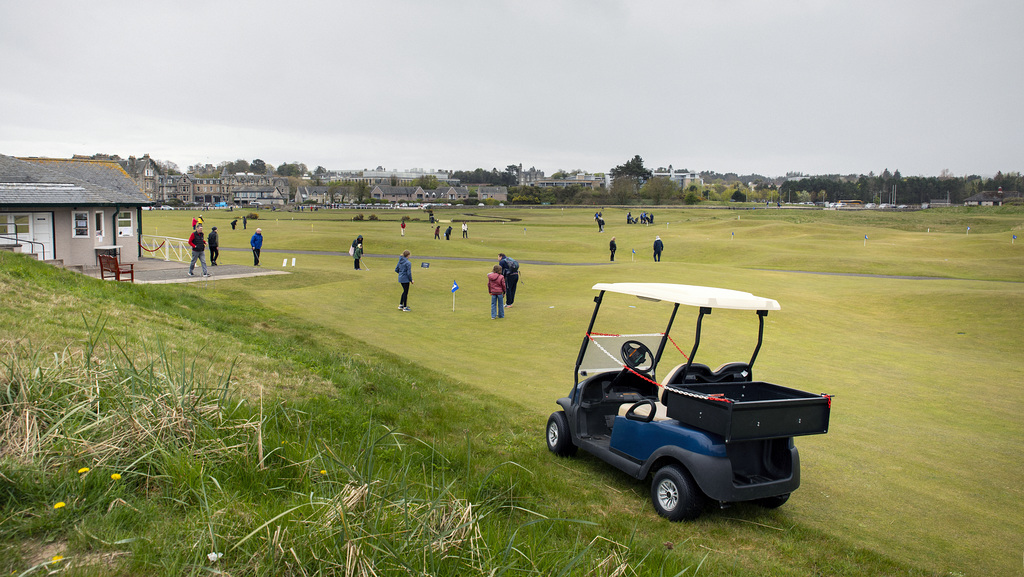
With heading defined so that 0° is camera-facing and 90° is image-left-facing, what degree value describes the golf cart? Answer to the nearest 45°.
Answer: approximately 135°

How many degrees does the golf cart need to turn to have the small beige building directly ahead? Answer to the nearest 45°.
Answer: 0° — it already faces it
